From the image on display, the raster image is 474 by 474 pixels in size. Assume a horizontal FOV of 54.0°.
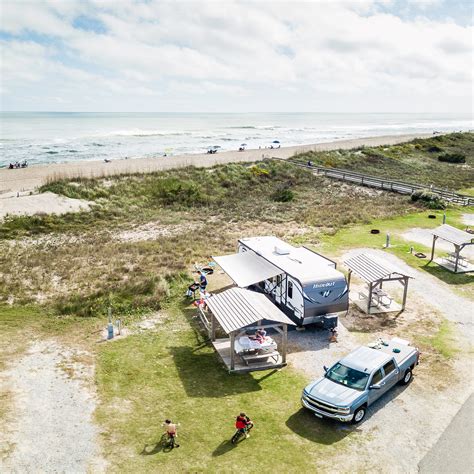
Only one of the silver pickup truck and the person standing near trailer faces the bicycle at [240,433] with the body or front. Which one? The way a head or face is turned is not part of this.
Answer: the silver pickup truck

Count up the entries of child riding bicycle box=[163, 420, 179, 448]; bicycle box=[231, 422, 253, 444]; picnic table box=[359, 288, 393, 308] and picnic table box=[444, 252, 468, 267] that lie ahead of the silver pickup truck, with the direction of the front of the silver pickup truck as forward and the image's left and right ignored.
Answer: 2

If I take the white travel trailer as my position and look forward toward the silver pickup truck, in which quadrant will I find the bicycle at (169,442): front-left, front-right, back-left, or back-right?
front-right

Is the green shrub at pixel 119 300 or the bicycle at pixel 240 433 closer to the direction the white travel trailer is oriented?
the bicycle

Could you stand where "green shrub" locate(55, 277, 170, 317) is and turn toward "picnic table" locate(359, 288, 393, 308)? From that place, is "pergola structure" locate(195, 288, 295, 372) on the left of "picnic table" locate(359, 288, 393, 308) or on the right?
right

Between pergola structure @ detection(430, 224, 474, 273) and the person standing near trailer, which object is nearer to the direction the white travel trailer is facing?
the pergola structure

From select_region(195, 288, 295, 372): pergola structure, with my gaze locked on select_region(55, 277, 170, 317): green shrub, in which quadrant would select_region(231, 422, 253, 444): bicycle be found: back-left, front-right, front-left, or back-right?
back-left

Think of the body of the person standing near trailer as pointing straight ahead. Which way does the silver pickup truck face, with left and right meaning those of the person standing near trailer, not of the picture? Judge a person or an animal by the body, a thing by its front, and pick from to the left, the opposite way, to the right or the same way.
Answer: the same way

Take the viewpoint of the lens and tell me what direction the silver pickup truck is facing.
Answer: facing the viewer and to the left of the viewer

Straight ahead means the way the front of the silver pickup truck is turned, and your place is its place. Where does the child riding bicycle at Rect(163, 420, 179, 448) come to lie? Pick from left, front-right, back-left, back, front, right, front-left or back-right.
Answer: front

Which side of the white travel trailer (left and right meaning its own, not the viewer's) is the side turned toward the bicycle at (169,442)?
right

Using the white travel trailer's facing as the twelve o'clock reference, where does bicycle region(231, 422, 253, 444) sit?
The bicycle is roughly at 2 o'clock from the white travel trailer.

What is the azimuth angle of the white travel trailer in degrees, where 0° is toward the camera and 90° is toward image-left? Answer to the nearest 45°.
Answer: approximately 315°

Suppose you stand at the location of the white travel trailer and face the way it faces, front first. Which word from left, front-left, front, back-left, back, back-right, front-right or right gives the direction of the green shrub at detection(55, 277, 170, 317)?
back-right

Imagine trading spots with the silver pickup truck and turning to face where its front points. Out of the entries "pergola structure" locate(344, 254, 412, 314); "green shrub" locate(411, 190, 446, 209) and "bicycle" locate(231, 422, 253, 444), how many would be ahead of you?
1
